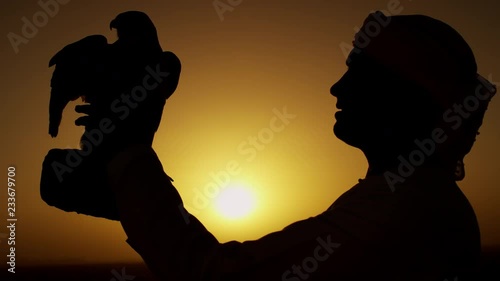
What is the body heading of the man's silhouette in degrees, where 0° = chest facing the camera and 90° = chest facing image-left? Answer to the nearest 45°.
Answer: approximately 90°
